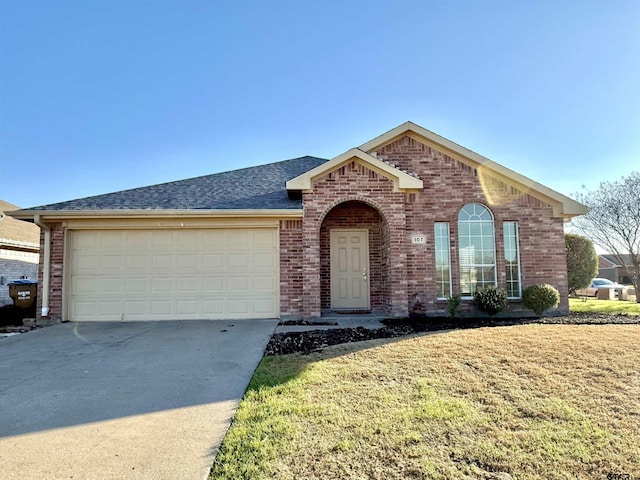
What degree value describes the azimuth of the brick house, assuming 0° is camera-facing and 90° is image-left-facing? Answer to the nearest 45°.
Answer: approximately 0°

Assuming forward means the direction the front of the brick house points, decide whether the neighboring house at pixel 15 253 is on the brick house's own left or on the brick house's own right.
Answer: on the brick house's own right

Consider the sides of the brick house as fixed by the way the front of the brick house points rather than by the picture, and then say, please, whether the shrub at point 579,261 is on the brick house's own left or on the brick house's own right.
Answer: on the brick house's own left

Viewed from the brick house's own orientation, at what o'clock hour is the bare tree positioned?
The bare tree is roughly at 8 o'clock from the brick house.
